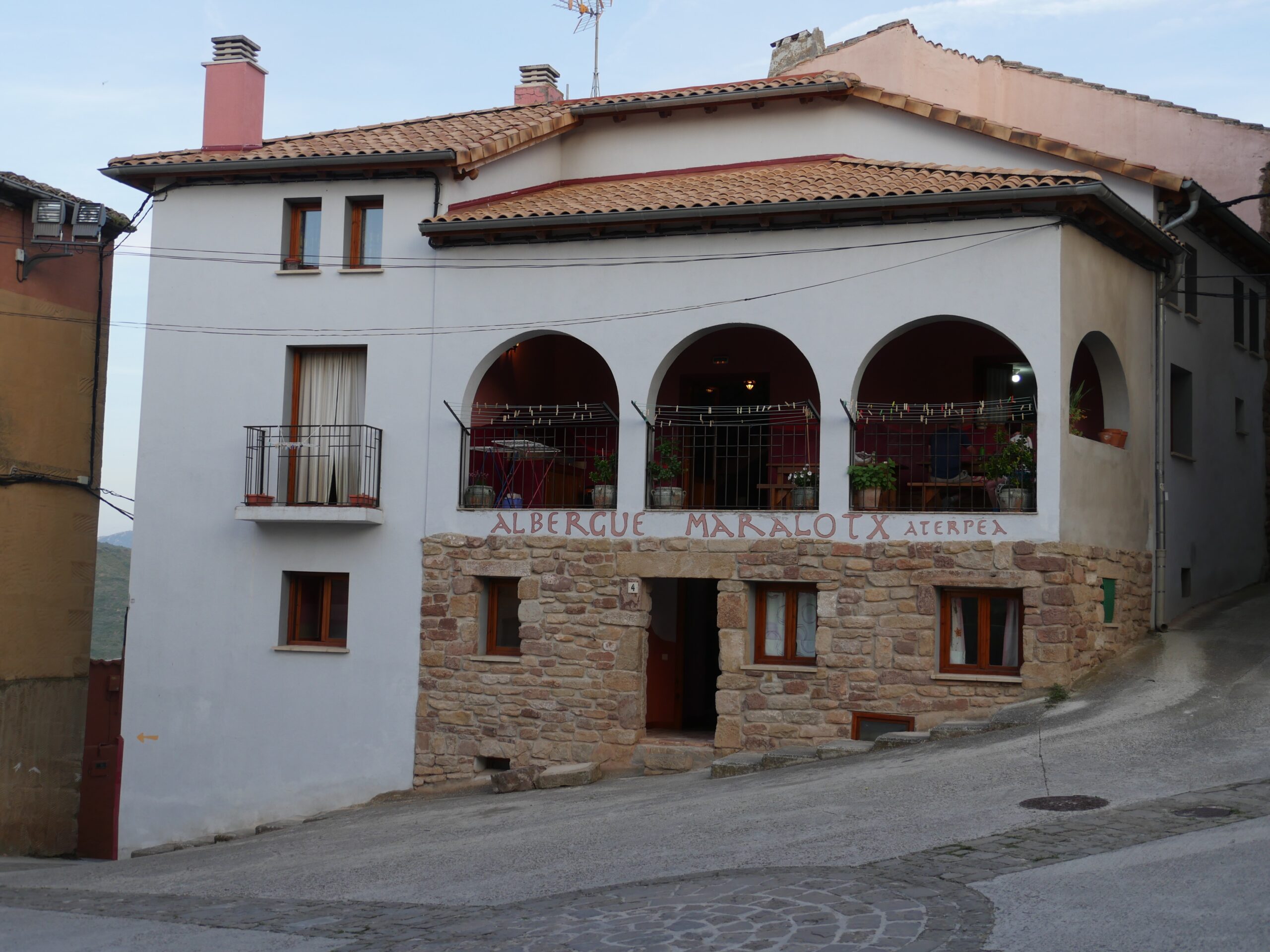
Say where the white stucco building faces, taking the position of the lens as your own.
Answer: facing the viewer

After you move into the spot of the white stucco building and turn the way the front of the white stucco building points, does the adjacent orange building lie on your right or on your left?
on your right
